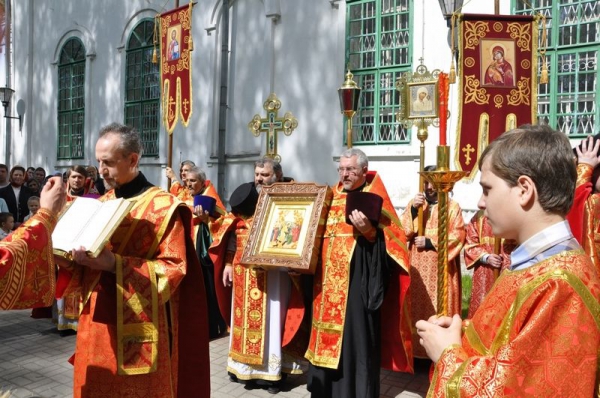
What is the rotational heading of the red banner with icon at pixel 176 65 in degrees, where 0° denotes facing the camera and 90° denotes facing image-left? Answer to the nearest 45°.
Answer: approximately 45°

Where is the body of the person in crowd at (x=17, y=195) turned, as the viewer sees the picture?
toward the camera

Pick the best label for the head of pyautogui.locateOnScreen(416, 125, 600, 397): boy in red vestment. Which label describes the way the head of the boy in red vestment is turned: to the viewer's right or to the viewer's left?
to the viewer's left

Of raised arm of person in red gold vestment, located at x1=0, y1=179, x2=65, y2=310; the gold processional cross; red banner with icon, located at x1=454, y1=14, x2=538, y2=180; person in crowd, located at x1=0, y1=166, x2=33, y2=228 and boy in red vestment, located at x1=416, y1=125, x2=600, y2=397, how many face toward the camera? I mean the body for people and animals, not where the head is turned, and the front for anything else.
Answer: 3

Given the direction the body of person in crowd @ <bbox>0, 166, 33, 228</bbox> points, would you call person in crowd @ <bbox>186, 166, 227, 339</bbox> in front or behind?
in front

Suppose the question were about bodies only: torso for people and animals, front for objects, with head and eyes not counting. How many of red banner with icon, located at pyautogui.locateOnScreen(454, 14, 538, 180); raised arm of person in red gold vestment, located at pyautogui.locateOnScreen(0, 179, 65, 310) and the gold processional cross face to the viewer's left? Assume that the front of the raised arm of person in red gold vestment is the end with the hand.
0

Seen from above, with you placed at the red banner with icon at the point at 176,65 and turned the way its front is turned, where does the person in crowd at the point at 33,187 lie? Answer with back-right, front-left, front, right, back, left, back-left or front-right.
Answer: right

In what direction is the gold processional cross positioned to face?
toward the camera

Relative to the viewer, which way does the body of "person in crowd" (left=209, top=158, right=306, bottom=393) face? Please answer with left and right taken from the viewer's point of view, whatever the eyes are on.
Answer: facing the viewer and to the left of the viewer

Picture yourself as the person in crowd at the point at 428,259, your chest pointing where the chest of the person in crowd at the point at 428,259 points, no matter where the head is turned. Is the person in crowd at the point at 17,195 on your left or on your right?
on your right

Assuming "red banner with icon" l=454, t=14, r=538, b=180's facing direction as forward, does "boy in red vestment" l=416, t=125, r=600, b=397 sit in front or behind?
in front

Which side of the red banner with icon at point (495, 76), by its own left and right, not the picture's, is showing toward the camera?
front

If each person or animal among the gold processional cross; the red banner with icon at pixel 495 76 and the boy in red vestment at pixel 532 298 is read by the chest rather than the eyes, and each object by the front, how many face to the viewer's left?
1

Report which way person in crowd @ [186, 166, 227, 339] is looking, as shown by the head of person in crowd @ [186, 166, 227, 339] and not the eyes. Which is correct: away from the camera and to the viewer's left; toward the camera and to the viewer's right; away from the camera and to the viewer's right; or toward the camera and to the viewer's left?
toward the camera and to the viewer's left
